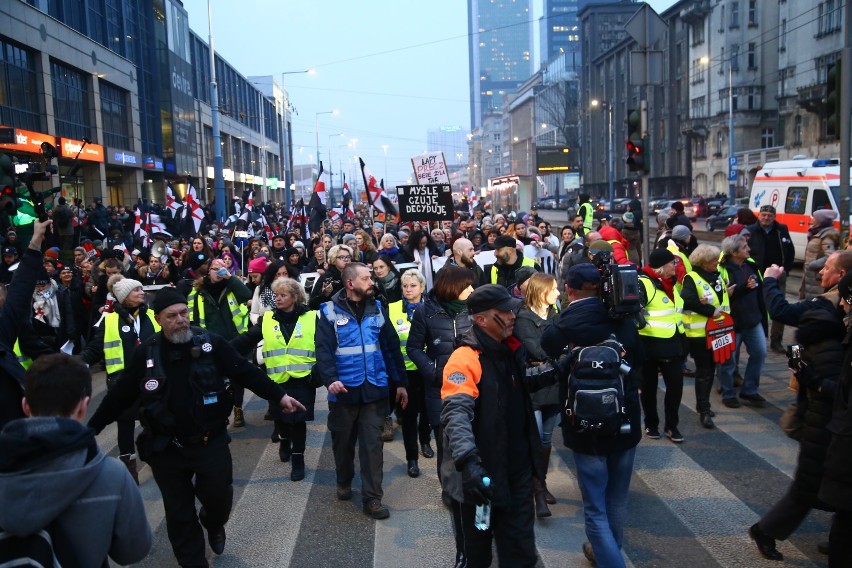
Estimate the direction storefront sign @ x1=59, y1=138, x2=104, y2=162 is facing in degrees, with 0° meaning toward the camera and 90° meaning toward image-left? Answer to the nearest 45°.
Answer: approximately 315°

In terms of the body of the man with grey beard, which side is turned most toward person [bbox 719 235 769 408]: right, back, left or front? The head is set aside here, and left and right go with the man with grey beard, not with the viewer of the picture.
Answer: left

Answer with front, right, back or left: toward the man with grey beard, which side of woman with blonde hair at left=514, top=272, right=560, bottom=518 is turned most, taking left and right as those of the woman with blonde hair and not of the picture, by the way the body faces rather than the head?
right

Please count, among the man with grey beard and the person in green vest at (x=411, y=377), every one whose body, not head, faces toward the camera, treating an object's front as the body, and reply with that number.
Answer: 2

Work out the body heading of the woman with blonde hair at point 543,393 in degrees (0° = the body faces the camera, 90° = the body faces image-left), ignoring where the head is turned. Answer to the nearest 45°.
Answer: approximately 315°

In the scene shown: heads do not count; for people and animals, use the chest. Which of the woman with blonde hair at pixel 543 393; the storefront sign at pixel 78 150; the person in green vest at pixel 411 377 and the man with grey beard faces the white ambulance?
the storefront sign

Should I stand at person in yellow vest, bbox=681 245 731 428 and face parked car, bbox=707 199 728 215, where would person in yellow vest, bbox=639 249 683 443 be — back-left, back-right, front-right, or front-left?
back-left

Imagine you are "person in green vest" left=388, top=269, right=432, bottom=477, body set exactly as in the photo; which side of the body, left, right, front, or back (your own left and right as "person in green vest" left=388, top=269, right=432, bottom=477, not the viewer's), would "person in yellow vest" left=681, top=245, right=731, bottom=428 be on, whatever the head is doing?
left

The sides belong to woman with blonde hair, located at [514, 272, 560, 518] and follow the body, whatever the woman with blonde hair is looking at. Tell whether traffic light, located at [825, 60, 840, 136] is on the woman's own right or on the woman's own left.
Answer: on the woman's own left

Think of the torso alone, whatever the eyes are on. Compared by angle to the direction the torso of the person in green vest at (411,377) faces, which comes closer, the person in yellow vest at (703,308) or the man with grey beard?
the man with grey beard

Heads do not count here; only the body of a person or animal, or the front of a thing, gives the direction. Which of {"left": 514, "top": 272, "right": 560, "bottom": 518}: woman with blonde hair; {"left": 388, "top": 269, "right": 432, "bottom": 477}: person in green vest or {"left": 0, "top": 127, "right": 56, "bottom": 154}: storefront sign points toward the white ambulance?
the storefront sign

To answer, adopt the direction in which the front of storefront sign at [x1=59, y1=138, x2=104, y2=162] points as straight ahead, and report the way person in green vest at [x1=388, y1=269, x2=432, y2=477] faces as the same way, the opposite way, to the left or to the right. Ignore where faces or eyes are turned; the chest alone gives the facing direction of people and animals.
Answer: to the right

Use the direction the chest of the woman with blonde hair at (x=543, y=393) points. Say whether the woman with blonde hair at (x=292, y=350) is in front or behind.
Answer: behind

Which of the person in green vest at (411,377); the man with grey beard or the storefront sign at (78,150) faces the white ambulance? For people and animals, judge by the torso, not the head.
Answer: the storefront sign

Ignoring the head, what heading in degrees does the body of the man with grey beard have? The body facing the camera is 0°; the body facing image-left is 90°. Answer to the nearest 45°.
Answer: approximately 0°
